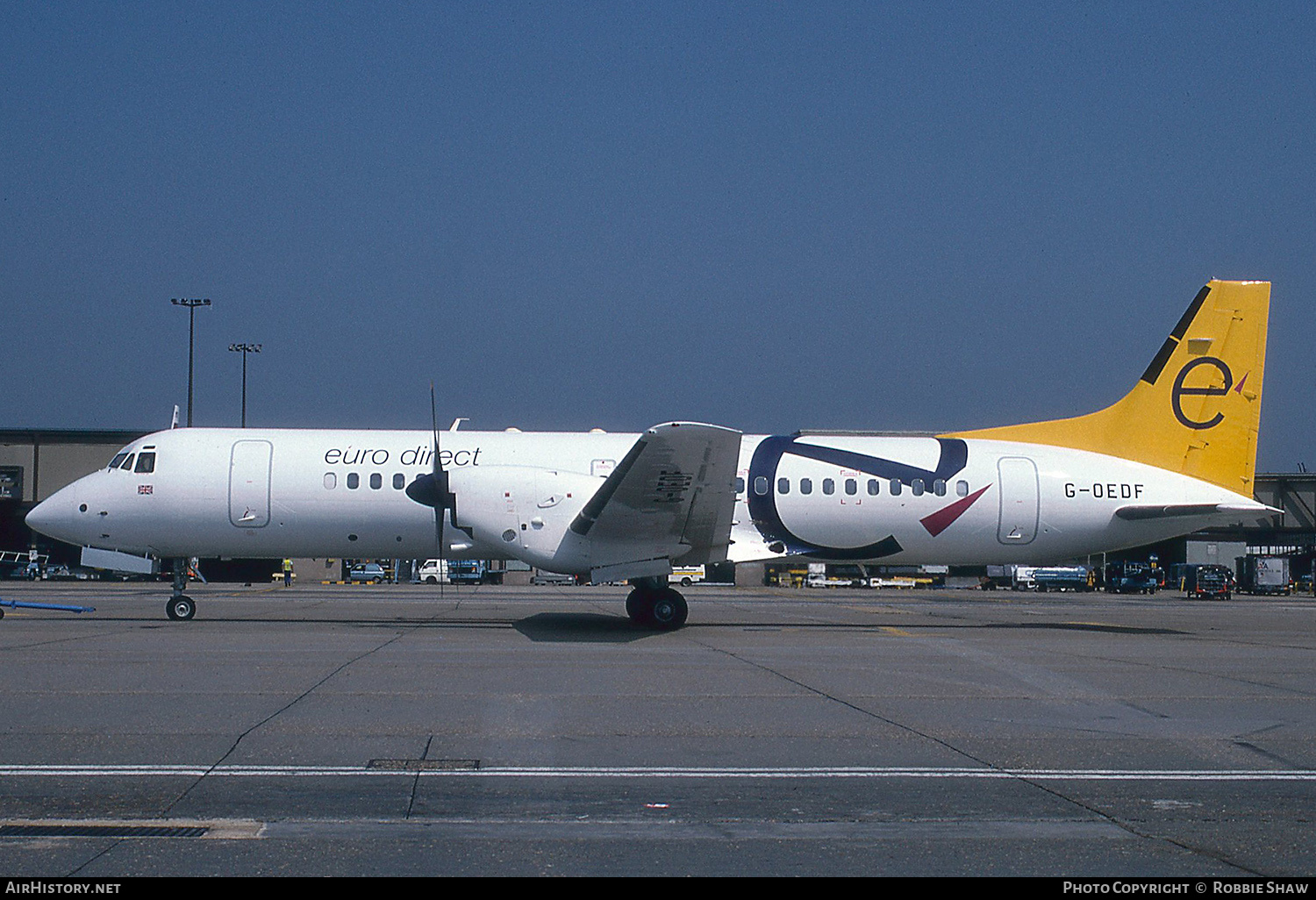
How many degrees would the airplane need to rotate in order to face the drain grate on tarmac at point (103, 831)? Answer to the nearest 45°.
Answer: approximately 90° to its left

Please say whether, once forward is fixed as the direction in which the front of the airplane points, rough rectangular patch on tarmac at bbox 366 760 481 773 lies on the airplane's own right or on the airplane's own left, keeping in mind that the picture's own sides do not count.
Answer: on the airplane's own left

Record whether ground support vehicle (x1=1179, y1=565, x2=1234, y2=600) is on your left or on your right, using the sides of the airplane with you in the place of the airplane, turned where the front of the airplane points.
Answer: on your right

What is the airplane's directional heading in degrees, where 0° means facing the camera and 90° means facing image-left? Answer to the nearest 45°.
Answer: approximately 90°

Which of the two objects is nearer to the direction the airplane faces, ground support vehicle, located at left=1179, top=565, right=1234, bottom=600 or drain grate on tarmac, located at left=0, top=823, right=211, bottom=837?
the drain grate on tarmac
